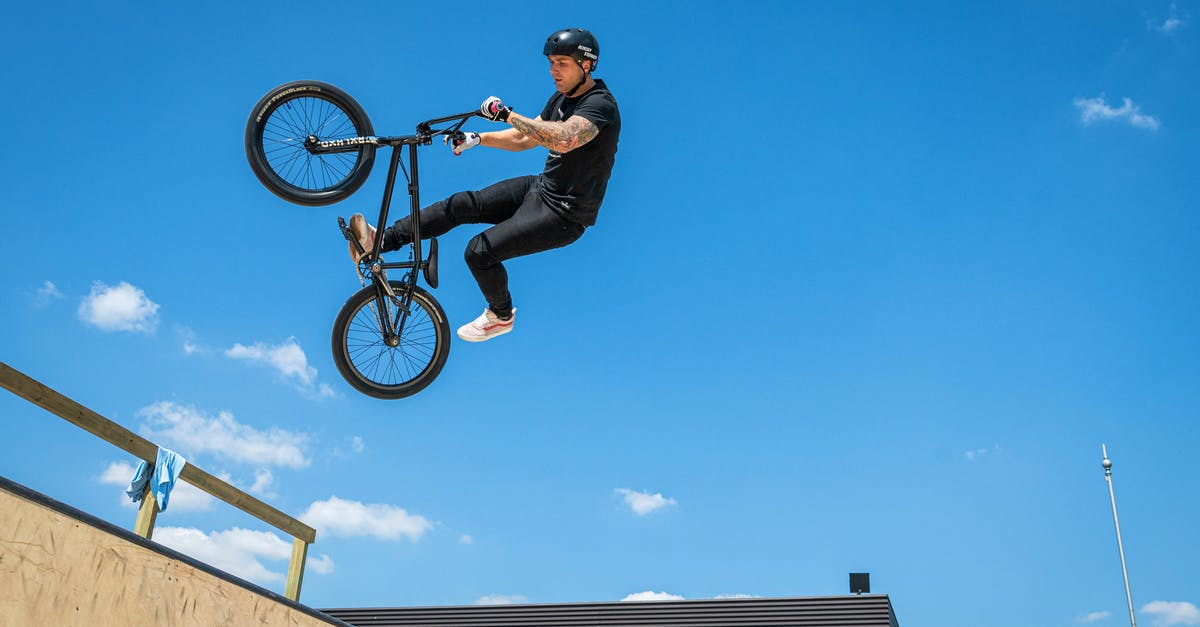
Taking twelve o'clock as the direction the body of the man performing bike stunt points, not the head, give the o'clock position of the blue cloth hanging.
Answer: The blue cloth hanging is roughly at 1 o'clock from the man performing bike stunt.

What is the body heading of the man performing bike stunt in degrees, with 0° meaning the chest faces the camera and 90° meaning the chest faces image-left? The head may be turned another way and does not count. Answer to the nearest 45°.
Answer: approximately 90°

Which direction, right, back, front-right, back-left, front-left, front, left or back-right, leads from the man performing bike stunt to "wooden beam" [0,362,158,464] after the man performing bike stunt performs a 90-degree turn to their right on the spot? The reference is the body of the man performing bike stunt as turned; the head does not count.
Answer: left
